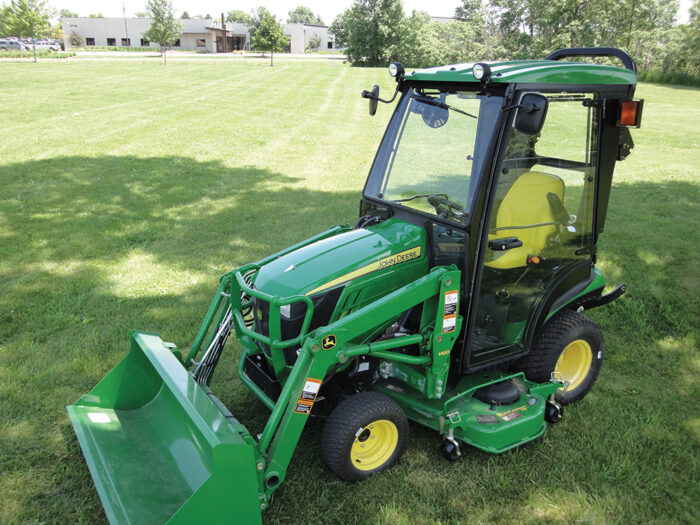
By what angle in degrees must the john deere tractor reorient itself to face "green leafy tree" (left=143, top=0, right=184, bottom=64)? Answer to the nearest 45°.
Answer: approximately 135° to its right

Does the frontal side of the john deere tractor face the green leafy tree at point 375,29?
no

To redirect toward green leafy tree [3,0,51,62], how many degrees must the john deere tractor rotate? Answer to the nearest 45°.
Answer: approximately 90° to its right

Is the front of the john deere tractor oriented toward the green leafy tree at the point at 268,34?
no

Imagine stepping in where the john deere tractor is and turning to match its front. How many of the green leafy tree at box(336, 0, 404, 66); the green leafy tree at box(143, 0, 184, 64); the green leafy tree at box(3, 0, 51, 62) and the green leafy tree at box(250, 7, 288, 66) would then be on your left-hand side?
0

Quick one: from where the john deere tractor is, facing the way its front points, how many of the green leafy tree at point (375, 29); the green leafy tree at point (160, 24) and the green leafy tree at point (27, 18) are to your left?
0

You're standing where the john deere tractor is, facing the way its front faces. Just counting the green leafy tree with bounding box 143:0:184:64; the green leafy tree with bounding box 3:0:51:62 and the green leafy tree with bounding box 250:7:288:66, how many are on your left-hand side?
0

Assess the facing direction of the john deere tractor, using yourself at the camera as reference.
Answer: facing the viewer and to the left of the viewer

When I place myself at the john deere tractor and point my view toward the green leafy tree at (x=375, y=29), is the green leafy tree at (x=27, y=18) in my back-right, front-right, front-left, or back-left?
front-left
